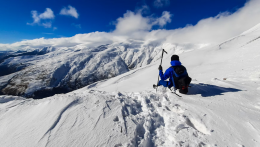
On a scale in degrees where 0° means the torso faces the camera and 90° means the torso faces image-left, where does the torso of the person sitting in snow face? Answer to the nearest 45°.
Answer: approximately 135°
